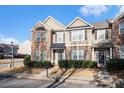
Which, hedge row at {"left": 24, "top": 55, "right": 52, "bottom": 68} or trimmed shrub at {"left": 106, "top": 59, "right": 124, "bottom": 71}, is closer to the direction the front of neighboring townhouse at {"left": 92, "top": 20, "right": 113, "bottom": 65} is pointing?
the trimmed shrub

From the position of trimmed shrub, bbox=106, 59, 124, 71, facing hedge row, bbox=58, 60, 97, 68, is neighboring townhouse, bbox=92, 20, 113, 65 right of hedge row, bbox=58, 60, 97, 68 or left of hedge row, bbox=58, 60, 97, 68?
right

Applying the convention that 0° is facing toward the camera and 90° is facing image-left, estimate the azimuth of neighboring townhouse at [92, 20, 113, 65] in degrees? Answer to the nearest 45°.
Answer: approximately 0°

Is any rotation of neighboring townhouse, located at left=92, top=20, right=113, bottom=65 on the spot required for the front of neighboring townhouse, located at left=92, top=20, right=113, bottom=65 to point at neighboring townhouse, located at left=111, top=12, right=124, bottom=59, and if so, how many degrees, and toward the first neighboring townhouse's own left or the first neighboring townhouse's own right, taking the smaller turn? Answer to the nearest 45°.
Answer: approximately 45° to the first neighboring townhouse's own left

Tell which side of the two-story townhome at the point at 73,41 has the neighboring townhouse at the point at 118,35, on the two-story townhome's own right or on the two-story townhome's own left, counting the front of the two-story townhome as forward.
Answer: on the two-story townhome's own left

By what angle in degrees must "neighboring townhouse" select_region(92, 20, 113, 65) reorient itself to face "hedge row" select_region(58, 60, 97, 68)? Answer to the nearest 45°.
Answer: approximately 45° to its right

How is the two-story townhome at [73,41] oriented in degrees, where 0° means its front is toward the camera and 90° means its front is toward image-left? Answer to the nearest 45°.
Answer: approximately 0°

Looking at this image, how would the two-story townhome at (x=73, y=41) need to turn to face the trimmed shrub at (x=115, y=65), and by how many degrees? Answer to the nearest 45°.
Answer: approximately 45° to its left
